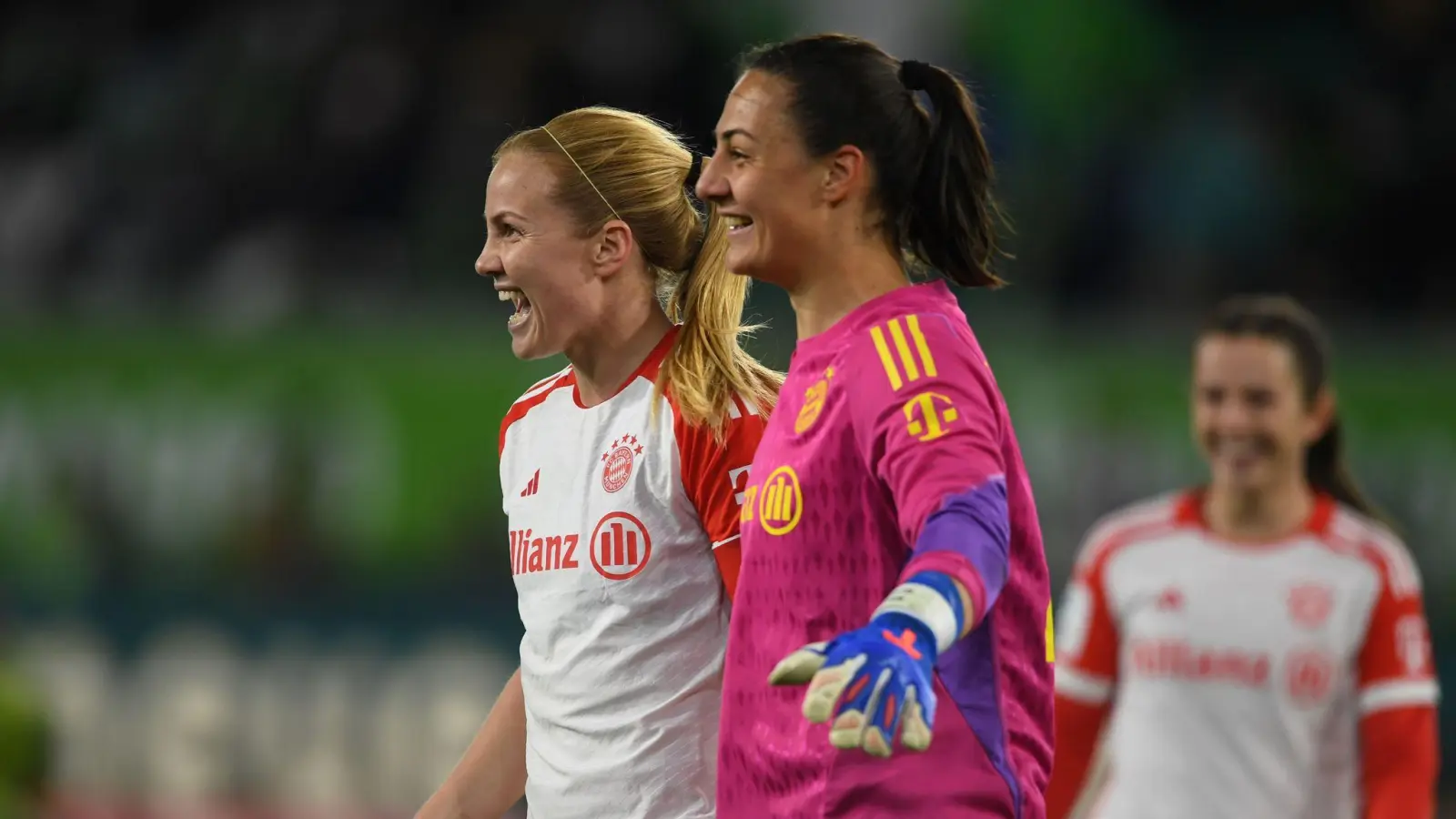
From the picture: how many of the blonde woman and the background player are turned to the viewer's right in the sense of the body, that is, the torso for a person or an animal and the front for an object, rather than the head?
0

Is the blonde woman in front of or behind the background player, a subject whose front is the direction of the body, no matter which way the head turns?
in front

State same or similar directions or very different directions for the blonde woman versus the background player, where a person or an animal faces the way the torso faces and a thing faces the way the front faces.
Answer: same or similar directions

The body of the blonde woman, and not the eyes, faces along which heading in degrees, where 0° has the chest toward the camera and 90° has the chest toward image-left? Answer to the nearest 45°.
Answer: approximately 45°

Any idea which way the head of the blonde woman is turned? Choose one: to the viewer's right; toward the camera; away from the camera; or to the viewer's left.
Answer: to the viewer's left

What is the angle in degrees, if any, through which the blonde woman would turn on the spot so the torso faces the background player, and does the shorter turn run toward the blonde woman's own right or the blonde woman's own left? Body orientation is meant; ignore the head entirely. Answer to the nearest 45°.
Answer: approximately 180°

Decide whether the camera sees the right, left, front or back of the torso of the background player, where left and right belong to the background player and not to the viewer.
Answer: front
